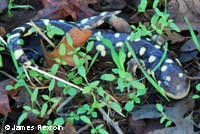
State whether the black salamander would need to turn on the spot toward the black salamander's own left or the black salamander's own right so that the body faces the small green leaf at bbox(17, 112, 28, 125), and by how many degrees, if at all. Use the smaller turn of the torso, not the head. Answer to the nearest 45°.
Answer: approximately 90° to the black salamander's own right

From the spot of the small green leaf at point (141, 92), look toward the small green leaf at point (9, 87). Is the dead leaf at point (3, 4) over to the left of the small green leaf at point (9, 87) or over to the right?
right

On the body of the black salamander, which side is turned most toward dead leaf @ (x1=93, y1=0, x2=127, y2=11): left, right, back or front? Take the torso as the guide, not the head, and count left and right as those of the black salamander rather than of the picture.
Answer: left

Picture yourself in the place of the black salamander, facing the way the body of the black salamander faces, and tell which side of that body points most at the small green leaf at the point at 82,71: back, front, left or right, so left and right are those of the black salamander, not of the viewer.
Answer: right

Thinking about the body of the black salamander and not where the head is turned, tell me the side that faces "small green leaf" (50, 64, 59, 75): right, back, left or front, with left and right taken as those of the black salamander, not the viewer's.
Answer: right

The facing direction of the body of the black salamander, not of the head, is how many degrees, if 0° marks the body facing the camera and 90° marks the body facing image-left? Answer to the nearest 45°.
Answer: approximately 315°
